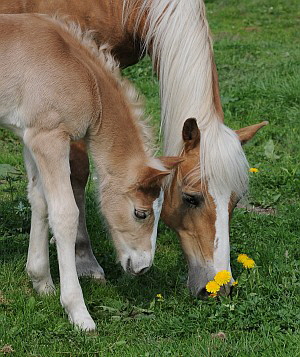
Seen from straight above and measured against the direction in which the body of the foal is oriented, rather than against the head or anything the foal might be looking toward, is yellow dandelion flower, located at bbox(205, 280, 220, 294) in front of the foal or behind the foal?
in front

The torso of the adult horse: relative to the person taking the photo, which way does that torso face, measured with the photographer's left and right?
facing to the right of the viewer

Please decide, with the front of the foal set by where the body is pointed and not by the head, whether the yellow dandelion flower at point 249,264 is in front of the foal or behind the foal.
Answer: in front

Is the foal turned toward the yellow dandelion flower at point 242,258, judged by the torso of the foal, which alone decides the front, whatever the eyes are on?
yes

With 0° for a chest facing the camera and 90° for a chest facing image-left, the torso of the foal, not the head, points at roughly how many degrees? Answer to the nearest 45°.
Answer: approximately 270°
